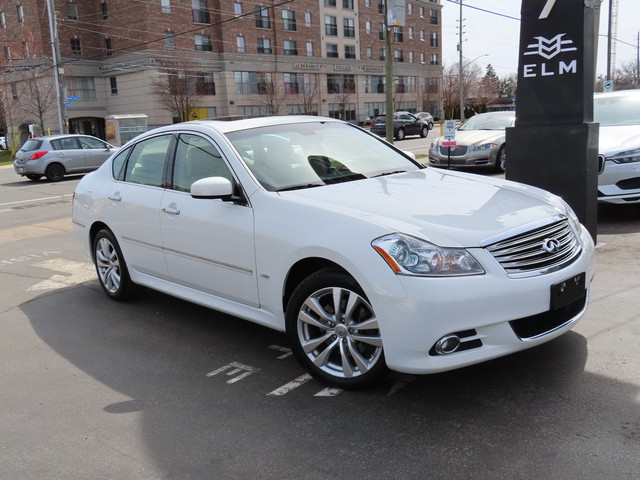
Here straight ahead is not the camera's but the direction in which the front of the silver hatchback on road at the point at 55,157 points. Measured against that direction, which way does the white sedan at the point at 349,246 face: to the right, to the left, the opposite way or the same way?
to the right

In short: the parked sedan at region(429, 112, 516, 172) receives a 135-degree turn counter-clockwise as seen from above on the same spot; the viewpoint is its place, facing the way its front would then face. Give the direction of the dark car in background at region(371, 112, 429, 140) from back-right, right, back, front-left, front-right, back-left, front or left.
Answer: left

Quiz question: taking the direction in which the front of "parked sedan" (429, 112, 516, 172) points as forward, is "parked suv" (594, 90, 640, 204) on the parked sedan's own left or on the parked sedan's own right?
on the parked sedan's own left

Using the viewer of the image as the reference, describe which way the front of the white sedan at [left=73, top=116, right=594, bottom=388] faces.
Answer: facing the viewer and to the right of the viewer

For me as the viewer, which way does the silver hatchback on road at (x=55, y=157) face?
facing away from the viewer and to the right of the viewer

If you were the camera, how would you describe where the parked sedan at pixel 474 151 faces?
facing the viewer and to the left of the viewer

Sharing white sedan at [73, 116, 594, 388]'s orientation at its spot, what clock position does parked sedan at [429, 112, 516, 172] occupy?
The parked sedan is roughly at 8 o'clock from the white sedan.

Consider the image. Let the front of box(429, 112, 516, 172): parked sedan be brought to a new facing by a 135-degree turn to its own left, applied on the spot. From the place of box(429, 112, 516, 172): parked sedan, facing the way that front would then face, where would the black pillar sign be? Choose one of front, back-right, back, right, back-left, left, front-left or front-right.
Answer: right

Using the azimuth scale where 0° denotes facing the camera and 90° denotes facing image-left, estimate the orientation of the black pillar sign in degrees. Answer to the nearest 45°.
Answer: approximately 0°

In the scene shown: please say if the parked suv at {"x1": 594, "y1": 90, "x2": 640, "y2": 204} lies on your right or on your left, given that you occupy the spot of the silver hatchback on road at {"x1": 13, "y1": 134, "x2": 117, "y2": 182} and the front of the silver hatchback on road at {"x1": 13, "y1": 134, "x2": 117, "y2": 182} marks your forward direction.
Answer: on your right

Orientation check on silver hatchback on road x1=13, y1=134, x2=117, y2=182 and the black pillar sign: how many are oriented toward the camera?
1

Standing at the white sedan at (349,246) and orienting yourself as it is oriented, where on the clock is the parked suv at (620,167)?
The parked suv is roughly at 9 o'clock from the white sedan.

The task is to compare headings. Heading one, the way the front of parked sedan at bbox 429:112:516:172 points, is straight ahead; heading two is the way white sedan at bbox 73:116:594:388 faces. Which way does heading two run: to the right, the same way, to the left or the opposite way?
to the left

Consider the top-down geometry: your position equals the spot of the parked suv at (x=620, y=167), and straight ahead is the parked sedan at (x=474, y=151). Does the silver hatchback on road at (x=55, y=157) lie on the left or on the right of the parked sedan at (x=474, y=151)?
left

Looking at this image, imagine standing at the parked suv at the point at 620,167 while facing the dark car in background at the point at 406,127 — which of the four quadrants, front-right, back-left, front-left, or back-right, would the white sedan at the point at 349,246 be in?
back-left
